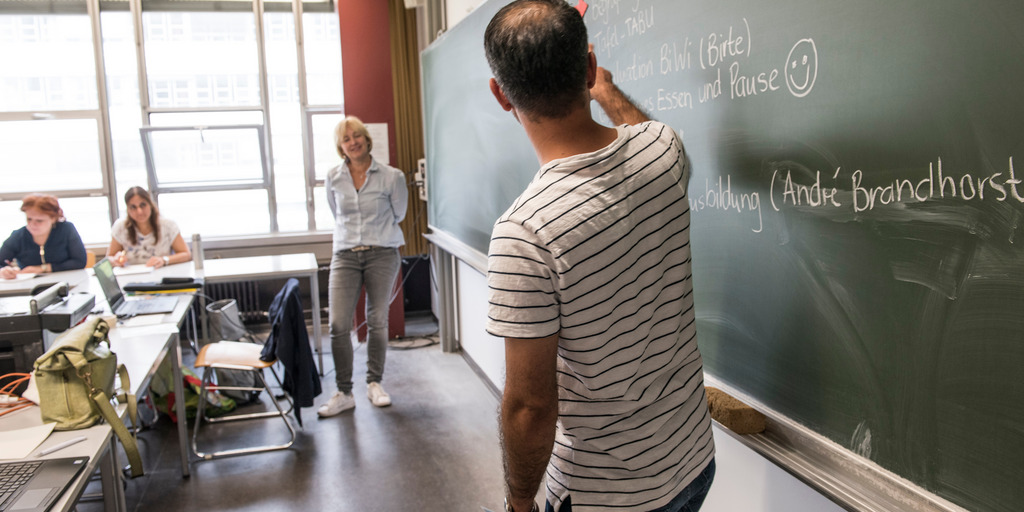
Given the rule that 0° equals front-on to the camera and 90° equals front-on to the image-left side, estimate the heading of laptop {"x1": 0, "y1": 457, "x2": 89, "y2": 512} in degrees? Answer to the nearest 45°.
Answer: approximately 270°

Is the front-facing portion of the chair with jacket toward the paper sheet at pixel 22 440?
no

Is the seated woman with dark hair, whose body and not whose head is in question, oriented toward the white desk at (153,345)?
yes

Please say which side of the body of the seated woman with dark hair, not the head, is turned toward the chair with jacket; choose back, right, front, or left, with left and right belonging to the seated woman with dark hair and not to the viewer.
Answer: front

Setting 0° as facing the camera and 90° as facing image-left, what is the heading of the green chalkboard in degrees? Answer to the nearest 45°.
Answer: approximately 45°

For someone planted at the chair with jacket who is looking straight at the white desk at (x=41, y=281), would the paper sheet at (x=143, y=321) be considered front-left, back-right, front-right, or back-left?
front-left

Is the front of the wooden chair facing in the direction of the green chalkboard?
no

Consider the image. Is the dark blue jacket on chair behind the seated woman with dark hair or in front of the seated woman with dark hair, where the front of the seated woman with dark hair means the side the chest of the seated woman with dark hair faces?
in front

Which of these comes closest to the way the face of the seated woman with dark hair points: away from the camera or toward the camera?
toward the camera

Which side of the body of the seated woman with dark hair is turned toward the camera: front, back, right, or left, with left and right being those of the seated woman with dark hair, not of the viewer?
front

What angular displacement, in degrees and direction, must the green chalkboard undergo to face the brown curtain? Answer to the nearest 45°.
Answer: approximately 90° to its right

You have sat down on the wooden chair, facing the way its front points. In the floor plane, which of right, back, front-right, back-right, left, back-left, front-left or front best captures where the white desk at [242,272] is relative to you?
right

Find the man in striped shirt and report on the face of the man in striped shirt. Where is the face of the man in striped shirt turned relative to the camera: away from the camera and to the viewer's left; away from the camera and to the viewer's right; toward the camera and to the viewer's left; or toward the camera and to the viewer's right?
away from the camera and to the viewer's right

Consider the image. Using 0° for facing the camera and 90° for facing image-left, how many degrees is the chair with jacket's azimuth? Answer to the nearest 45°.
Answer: approximately 90°
